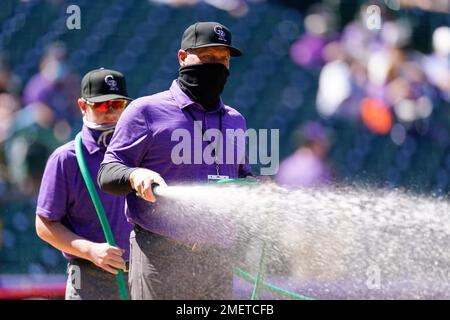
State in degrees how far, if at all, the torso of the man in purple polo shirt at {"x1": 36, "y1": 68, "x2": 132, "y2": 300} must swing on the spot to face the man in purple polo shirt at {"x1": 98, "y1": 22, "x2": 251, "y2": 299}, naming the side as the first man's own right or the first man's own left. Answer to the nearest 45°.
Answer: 0° — they already face them

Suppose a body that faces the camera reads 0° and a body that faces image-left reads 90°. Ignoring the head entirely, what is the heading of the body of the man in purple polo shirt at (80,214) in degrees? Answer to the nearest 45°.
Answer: approximately 315°

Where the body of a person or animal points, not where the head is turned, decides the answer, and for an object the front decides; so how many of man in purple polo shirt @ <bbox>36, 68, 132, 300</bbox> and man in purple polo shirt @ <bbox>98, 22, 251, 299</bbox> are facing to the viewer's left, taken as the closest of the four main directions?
0

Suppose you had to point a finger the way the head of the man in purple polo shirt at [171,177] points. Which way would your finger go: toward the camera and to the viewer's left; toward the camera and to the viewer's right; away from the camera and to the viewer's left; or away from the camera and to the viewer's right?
toward the camera and to the viewer's right

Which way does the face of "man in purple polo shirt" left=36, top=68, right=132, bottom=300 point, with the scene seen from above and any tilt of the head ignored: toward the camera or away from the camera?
toward the camera

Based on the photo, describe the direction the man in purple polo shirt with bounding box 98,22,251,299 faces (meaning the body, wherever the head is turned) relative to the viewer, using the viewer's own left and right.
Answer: facing the viewer and to the right of the viewer

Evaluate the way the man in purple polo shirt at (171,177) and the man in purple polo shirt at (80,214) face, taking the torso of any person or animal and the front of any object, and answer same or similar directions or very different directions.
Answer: same or similar directions

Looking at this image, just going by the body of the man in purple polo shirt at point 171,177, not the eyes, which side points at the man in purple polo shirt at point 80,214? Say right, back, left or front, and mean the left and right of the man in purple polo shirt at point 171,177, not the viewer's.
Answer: back
